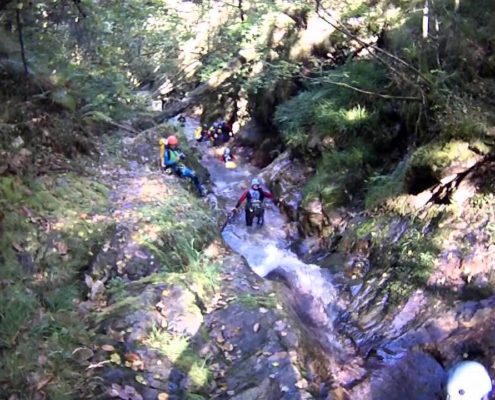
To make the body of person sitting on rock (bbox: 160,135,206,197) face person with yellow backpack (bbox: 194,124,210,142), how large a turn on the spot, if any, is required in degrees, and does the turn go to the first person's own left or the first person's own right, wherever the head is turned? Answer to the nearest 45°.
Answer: approximately 135° to the first person's own left

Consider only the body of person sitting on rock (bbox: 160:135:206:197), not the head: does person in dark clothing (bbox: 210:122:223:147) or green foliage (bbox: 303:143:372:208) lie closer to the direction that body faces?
the green foliage

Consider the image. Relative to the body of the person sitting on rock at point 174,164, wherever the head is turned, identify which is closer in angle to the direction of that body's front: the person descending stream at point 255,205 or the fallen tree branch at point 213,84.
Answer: the person descending stream

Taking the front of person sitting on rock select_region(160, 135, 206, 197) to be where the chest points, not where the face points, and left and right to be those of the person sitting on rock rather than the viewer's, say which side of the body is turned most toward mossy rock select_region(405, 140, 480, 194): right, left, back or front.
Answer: front
